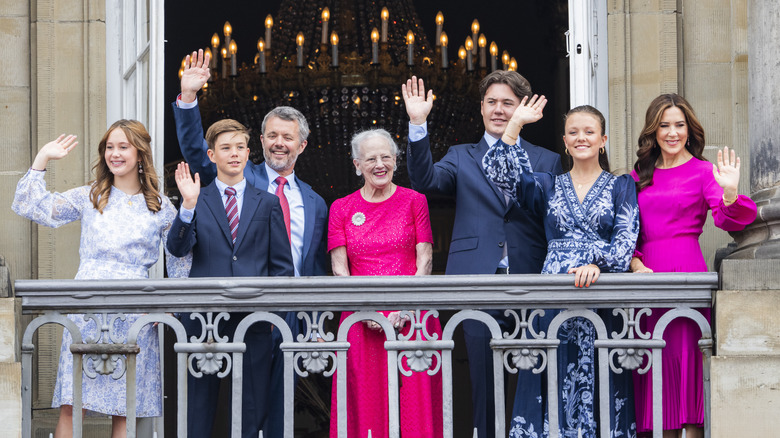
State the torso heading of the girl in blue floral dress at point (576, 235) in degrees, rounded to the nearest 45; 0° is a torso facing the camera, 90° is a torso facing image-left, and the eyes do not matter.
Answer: approximately 0°

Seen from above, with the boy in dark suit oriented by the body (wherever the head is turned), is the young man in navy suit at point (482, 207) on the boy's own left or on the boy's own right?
on the boy's own left

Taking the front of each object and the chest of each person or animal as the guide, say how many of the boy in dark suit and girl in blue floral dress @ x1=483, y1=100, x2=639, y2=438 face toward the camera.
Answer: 2

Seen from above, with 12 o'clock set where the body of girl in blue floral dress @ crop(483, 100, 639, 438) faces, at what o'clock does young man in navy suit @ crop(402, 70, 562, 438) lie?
The young man in navy suit is roughly at 4 o'clock from the girl in blue floral dress.

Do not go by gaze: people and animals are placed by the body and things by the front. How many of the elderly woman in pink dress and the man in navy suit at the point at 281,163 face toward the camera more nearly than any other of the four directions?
2

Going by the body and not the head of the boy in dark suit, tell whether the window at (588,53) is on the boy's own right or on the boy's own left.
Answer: on the boy's own left

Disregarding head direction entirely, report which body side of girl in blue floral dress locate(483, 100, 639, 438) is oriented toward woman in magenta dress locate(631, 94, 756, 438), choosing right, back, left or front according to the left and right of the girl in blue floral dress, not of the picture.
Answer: left
